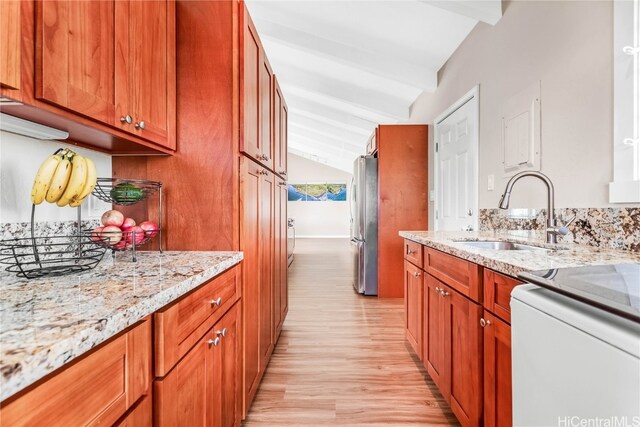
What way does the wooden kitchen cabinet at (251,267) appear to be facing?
to the viewer's right

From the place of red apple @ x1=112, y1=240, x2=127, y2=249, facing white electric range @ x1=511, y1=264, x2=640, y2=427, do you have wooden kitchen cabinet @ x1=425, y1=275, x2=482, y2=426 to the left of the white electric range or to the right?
left

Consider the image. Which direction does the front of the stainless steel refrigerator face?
to the viewer's left

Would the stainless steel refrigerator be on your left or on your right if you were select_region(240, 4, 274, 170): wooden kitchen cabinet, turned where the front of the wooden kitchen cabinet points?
on your left

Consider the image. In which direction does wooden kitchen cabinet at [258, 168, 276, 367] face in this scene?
to the viewer's right

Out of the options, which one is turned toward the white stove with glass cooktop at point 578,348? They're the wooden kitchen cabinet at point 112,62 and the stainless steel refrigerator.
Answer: the wooden kitchen cabinet

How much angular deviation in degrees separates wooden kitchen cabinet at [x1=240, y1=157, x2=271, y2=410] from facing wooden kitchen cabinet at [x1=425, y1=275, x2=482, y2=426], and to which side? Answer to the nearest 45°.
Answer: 0° — it already faces it

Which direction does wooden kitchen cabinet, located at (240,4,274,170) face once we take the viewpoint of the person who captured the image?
facing to the right of the viewer

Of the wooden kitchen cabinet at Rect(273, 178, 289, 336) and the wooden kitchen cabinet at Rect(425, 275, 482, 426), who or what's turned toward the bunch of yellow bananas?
the wooden kitchen cabinet at Rect(425, 275, 482, 426)

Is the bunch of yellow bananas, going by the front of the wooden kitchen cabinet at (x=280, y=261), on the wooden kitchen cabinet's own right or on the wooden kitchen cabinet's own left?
on the wooden kitchen cabinet's own right

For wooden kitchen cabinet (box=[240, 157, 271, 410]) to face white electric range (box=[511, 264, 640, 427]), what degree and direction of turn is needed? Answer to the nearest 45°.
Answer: approximately 45° to its right

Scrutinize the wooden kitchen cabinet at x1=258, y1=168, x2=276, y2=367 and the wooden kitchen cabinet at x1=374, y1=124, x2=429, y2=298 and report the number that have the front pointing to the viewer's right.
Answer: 1

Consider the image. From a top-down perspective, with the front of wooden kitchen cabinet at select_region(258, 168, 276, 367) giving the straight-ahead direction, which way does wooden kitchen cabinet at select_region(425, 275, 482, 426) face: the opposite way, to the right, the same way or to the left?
the opposite way

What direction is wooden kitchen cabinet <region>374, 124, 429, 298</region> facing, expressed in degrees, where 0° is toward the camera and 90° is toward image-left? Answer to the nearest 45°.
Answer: approximately 90°
